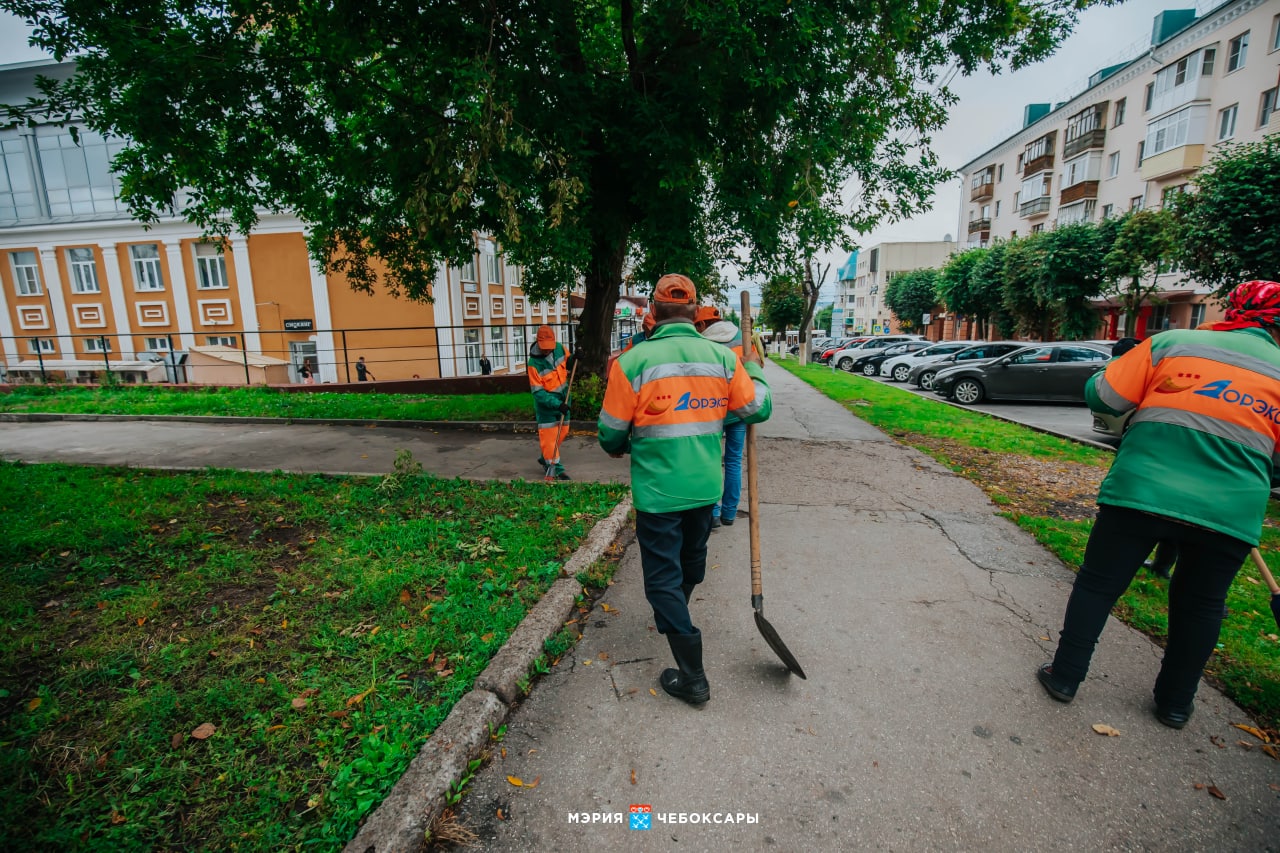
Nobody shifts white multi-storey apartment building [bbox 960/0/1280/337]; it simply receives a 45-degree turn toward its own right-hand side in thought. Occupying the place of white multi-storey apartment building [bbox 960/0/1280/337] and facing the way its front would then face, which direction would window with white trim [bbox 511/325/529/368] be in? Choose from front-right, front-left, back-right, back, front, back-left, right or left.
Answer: front-left

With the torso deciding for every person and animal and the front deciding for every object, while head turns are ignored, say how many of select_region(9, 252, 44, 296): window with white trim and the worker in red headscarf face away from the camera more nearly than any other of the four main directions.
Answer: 1

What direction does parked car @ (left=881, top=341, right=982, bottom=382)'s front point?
to the viewer's left

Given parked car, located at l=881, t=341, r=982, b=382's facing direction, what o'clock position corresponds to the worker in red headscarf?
The worker in red headscarf is roughly at 9 o'clock from the parked car.

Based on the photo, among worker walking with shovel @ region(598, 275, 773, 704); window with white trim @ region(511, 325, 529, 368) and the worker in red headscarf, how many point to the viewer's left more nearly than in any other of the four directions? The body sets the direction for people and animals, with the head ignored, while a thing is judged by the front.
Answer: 0

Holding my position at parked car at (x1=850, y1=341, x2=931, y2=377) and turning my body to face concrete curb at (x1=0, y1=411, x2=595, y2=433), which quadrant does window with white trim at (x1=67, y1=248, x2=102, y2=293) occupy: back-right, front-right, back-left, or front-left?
front-right

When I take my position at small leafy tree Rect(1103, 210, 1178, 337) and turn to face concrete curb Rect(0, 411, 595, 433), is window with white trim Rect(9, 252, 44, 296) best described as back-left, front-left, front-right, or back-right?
front-right

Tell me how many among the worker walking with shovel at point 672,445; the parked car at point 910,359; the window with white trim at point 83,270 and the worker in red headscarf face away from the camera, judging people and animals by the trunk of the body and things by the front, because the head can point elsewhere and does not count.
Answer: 2

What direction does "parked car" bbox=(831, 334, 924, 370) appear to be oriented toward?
to the viewer's left

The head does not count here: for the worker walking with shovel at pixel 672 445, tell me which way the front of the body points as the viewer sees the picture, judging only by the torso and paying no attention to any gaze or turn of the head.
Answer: away from the camera

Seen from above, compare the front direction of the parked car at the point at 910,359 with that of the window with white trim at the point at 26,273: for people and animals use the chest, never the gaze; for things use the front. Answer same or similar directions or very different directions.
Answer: very different directions

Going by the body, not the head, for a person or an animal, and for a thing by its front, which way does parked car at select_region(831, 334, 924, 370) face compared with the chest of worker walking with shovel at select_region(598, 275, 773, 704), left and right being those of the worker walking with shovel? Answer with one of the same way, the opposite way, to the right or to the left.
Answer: to the left

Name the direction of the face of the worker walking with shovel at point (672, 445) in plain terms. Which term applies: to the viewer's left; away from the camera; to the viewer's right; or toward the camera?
away from the camera

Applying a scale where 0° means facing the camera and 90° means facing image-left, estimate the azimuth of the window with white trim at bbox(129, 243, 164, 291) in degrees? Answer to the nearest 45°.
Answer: approximately 0°

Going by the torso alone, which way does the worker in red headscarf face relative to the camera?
away from the camera

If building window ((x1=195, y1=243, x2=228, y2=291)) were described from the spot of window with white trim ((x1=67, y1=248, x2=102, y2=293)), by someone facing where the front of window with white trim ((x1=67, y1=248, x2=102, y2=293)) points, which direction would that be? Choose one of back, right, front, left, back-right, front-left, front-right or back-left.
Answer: front-left

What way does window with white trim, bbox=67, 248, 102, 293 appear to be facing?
toward the camera

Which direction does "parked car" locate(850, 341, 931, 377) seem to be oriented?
to the viewer's left

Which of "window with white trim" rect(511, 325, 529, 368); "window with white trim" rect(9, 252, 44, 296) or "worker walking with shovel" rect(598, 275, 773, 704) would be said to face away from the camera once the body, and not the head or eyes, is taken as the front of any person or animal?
the worker walking with shovel

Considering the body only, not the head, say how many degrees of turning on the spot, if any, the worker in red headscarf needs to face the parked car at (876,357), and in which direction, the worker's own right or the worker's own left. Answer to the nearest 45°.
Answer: approximately 45° to the worker's own left
